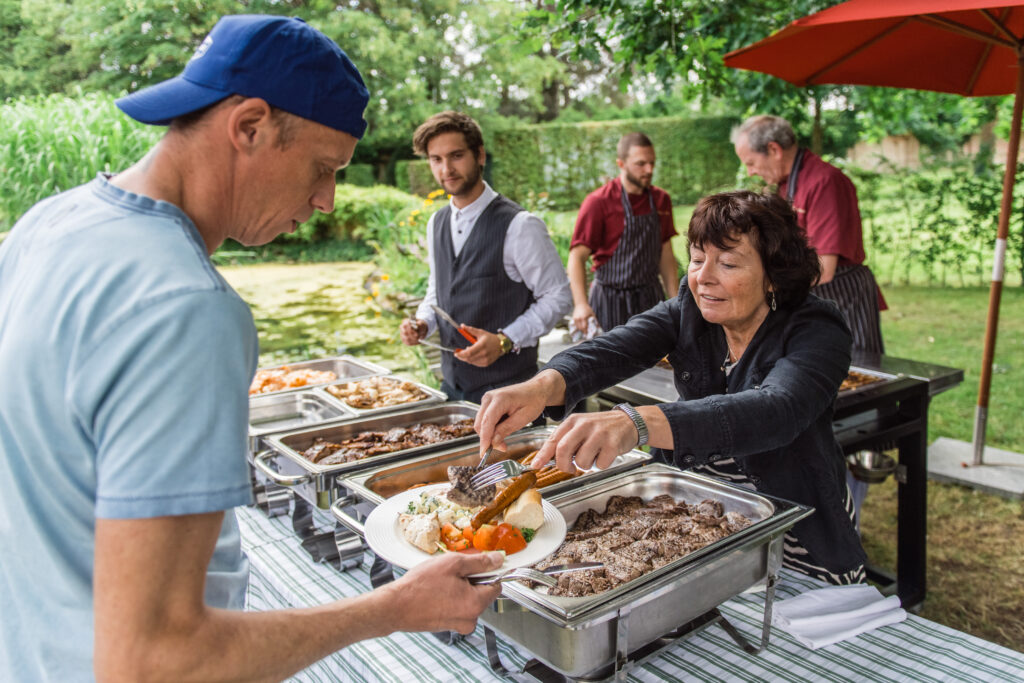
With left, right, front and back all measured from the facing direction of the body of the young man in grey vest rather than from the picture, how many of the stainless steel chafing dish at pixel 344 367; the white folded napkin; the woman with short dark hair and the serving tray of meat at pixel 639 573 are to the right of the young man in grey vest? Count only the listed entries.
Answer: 1

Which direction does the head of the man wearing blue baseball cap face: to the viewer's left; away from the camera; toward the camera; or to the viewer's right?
to the viewer's right

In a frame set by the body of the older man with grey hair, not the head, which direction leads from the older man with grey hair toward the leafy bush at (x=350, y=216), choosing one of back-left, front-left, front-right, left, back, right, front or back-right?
front-right

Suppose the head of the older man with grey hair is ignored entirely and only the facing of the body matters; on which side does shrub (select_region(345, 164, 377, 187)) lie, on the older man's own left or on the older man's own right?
on the older man's own right

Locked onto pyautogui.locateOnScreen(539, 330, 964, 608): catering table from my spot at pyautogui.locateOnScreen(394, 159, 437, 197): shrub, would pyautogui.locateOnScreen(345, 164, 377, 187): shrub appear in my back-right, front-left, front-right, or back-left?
back-right

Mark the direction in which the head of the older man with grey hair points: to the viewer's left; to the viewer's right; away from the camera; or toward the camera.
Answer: to the viewer's left

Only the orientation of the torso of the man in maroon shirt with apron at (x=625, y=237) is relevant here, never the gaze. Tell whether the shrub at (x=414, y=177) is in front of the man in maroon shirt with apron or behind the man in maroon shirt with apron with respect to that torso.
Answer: behind

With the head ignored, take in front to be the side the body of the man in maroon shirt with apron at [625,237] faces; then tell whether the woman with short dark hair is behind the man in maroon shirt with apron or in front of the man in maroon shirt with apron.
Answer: in front

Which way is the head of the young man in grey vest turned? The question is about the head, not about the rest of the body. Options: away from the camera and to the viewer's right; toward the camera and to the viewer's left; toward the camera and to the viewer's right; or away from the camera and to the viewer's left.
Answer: toward the camera and to the viewer's left

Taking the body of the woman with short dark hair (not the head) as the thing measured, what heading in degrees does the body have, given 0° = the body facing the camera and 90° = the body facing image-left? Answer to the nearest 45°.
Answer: approximately 45°

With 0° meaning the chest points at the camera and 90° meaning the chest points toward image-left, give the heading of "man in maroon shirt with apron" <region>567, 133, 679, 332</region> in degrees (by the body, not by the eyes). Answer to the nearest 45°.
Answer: approximately 315°
